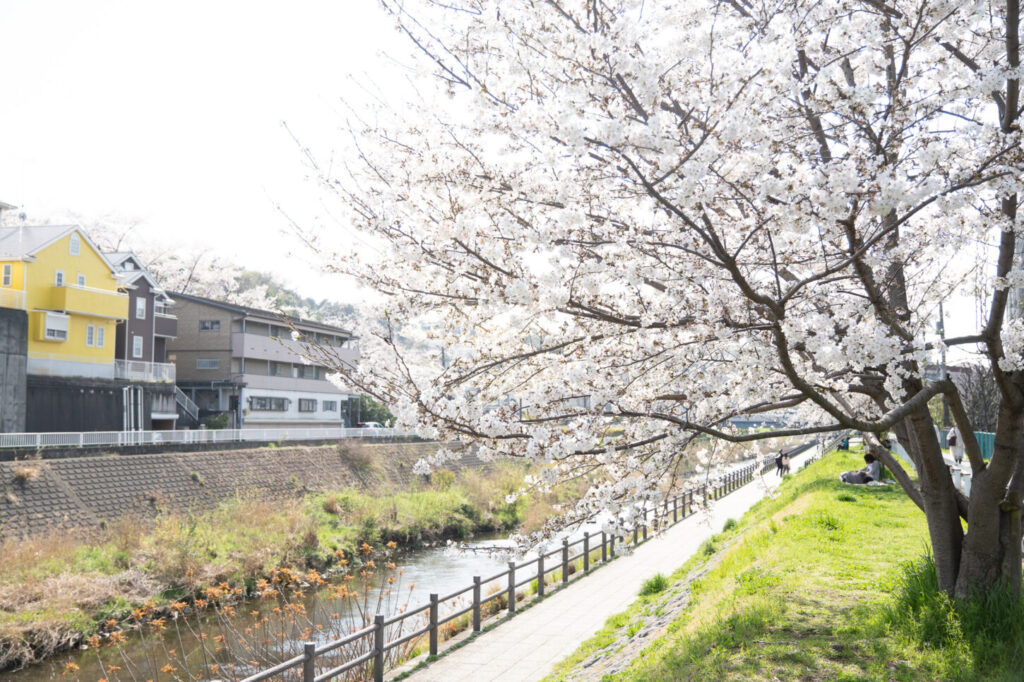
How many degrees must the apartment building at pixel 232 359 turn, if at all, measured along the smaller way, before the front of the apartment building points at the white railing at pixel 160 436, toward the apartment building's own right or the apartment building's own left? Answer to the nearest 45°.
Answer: approximately 45° to the apartment building's own right

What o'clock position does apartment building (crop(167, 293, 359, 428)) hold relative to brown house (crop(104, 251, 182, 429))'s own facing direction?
apartment building (crop(167, 293, 359, 428)) is roughly at 9 o'clock from brown house (crop(104, 251, 182, 429)).

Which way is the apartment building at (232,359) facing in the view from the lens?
facing the viewer and to the right of the viewer

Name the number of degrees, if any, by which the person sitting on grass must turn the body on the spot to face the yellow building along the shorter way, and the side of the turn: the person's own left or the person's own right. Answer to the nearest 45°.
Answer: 0° — they already face it

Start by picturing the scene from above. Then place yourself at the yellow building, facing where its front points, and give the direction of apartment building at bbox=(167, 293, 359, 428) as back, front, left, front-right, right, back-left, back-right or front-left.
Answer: left

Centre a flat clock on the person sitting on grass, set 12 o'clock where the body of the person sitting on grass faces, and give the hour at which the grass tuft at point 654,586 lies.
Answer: The grass tuft is roughly at 10 o'clock from the person sitting on grass.

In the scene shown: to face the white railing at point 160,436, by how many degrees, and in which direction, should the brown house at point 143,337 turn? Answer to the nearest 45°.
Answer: approximately 45° to its right

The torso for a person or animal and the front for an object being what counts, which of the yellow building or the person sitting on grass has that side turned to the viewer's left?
the person sitting on grass

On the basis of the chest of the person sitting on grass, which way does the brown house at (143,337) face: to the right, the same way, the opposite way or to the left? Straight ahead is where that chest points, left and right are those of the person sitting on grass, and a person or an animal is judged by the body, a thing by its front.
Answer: the opposite way

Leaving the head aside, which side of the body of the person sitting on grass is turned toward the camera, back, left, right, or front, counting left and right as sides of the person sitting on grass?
left

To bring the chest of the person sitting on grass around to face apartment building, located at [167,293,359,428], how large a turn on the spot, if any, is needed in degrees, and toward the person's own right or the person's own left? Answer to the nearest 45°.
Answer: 0° — they already face it

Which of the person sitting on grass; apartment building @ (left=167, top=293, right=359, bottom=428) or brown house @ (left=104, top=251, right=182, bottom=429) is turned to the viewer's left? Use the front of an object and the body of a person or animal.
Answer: the person sitting on grass

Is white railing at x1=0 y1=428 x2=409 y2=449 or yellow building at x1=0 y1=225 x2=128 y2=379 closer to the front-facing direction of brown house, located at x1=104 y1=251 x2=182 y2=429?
the white railing

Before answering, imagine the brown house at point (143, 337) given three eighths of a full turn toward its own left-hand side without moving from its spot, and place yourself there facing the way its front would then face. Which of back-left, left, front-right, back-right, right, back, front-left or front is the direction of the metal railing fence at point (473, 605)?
back
